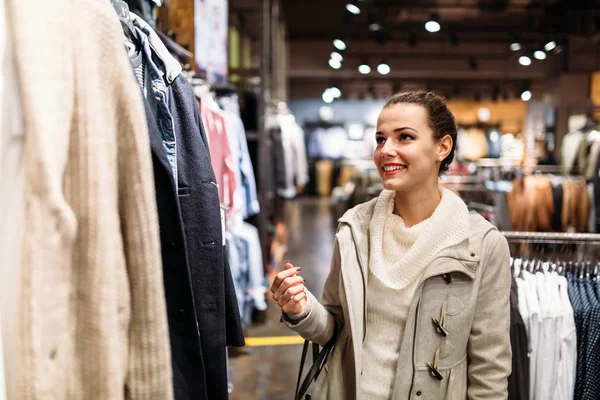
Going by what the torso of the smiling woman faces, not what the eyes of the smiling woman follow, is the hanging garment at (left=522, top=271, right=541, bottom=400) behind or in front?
behind

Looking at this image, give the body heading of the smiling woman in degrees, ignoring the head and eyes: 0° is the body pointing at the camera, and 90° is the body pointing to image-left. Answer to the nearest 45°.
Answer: approximately 45°

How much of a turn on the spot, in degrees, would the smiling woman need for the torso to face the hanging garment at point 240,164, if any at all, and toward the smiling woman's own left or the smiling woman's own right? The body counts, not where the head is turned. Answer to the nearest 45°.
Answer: approximately 90° to the smiling woman's own right

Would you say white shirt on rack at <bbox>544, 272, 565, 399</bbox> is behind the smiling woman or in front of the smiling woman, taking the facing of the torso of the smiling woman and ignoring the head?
behind
